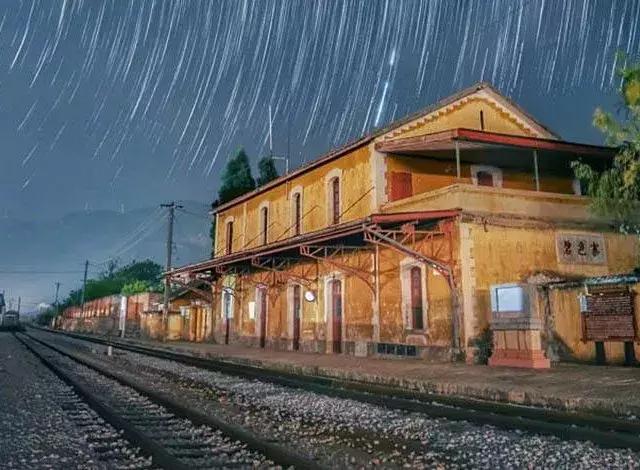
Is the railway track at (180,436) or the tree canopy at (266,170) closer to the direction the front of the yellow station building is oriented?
the railway track

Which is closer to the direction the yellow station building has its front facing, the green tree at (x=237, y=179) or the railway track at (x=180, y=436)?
the railway track

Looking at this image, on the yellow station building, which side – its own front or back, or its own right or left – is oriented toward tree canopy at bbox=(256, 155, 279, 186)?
right

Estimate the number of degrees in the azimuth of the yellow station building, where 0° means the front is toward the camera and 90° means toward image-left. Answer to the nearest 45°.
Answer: approximately 45°

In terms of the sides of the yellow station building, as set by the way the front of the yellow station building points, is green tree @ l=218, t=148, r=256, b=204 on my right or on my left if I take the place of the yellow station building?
on my right

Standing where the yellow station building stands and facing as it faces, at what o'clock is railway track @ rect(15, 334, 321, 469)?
The railway track is roughly at 11 o'clock from the yellow station building.

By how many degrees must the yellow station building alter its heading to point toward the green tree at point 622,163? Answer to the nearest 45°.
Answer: approximately 90° to its left
